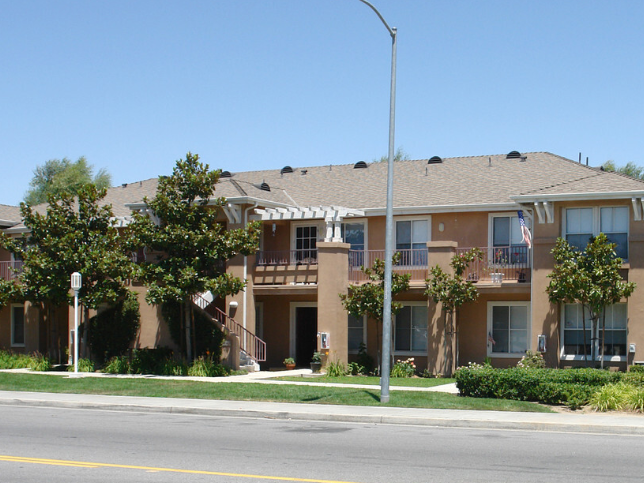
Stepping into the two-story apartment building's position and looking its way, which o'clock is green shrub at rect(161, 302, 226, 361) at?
The green shrub is roughly at 3 o'clock from the two-story apartment building.

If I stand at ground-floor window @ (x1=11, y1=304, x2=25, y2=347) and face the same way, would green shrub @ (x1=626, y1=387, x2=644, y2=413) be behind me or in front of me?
in front

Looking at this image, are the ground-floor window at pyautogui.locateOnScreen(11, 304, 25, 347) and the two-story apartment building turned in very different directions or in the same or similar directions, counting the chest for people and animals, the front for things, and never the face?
same or similar directions

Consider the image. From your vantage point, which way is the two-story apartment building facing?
toward the camera

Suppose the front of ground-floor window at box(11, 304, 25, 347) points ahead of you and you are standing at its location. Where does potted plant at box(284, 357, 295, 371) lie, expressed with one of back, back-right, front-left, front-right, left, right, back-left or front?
front-left

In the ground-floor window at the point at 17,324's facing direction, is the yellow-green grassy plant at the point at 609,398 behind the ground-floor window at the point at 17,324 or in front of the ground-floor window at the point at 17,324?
in front

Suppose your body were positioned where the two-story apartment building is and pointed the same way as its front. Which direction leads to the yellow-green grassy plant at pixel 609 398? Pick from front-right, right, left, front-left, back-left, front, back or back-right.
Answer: front

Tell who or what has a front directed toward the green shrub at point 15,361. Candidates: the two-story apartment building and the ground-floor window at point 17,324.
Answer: the ground-floor window

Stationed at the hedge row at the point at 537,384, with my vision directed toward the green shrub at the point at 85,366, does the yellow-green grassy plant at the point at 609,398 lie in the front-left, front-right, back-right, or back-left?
back-left

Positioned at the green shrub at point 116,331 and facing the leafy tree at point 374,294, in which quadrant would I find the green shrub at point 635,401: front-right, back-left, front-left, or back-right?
front-right

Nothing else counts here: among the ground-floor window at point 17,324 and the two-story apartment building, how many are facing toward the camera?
2

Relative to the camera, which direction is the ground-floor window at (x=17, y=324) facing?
toward the camera

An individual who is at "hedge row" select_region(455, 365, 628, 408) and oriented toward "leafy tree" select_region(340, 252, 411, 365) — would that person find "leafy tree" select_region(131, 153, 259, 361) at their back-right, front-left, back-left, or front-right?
front-left
